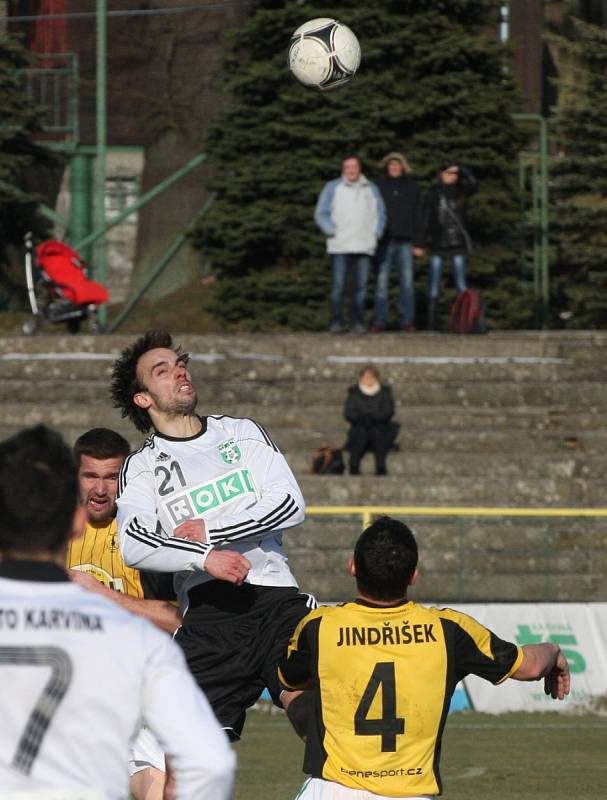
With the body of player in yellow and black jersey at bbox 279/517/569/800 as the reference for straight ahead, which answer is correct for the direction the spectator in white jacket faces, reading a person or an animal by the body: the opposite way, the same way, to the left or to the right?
the opposite way

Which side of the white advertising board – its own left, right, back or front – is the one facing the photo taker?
front

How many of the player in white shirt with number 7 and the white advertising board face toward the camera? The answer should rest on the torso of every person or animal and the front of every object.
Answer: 1

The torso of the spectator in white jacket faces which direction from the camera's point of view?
toward the camera

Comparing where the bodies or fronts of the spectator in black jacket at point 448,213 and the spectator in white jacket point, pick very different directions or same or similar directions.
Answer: same or similar directions

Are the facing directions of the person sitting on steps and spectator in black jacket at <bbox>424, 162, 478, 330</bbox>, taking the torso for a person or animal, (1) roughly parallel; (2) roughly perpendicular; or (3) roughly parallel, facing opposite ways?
roughly parallel

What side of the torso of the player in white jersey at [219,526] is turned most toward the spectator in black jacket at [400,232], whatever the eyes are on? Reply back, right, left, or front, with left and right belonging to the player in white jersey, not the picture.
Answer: back

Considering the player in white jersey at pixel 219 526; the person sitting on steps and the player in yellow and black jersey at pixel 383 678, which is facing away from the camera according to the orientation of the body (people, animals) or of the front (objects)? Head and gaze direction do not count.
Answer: the player in yellow and black jersey

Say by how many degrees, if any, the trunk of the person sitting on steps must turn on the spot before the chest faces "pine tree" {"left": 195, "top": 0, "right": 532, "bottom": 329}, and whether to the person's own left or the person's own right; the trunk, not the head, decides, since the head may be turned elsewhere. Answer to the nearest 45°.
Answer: approximately 180°

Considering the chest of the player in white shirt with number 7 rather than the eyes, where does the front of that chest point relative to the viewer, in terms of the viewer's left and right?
facing away from the viewer

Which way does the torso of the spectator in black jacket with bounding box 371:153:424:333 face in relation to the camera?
toward the camera

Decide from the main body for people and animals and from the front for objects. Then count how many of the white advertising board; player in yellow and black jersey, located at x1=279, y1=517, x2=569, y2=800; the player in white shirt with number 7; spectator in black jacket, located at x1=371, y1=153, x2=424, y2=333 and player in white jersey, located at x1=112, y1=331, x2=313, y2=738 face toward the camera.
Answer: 3

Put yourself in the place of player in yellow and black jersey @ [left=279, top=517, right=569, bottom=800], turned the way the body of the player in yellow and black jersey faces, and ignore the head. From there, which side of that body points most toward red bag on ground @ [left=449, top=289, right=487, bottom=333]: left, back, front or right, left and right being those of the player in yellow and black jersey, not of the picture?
front

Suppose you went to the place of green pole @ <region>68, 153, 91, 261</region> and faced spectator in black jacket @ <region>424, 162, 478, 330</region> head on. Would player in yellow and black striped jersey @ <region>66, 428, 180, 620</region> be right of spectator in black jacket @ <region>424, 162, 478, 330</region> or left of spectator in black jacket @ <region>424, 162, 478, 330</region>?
right

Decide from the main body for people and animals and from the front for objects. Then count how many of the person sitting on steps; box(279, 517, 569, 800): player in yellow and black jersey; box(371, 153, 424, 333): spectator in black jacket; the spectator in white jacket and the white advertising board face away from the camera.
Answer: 1

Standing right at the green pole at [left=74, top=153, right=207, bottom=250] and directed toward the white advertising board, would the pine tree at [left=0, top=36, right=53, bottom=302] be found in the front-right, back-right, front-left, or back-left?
back-right

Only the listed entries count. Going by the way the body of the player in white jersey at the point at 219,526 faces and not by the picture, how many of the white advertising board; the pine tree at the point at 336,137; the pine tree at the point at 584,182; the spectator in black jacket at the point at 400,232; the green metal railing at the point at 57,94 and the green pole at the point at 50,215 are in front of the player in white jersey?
0

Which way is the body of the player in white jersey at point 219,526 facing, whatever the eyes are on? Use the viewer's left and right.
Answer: facing the viewer

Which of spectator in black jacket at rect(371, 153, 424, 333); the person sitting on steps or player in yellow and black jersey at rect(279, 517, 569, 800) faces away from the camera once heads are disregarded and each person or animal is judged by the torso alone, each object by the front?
the player in yellow and black jersey

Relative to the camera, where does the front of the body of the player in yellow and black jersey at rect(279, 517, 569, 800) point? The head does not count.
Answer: away from the camera

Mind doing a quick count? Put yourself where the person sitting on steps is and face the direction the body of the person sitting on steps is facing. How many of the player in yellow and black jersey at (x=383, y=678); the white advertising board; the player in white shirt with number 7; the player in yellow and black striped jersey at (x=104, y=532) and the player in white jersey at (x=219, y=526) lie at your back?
0

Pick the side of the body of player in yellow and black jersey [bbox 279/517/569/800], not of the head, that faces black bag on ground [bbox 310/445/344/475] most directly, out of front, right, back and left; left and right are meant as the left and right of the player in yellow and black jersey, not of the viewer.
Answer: front

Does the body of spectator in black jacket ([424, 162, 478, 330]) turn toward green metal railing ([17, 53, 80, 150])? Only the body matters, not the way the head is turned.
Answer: no
